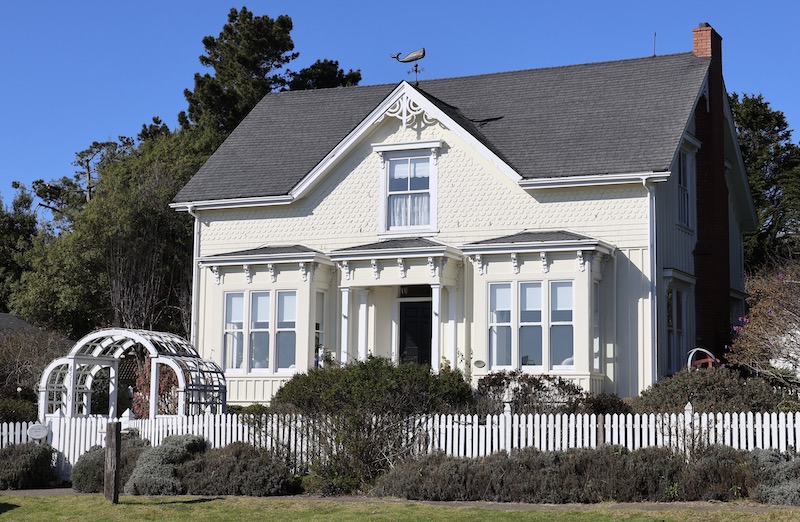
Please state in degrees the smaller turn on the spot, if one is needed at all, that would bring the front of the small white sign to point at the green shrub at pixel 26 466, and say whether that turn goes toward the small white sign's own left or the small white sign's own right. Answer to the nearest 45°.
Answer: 0° — it already faces it

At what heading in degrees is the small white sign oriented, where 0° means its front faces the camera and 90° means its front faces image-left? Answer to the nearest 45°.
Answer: approximately 0°

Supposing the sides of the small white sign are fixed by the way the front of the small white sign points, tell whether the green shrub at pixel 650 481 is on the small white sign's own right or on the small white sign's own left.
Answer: on the small white sign's own left

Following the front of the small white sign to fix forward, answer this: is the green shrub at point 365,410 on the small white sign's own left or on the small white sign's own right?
on the small white sign's own left

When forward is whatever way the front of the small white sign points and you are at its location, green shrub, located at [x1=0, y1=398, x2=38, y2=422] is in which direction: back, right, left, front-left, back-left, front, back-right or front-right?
back

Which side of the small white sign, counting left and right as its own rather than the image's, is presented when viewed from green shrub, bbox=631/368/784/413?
left

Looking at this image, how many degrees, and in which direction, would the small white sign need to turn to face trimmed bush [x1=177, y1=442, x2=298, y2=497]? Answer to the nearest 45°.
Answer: approximately 45° to its left

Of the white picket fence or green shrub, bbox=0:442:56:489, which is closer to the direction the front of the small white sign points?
the green shrub
